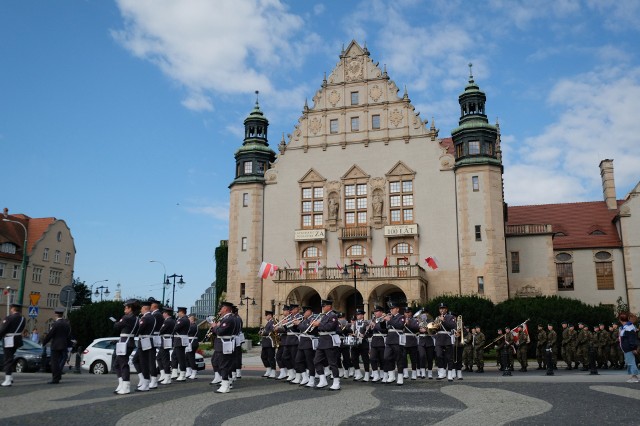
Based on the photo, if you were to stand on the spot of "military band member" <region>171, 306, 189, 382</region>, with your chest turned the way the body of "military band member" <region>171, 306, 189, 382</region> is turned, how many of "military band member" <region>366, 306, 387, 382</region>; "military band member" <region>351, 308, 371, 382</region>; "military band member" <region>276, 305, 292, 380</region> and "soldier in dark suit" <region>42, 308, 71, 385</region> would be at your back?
3

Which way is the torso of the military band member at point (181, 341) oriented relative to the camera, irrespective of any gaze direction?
to the viewer's left

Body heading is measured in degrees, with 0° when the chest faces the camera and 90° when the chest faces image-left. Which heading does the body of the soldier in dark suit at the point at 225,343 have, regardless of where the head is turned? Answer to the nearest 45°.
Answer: approximately 90°

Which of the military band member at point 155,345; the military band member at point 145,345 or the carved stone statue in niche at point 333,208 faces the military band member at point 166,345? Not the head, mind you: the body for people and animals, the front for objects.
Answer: the carved stone statue in niche

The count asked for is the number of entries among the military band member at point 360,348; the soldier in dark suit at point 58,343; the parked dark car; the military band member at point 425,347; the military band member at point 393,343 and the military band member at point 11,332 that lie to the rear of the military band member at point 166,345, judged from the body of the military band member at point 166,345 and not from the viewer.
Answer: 3

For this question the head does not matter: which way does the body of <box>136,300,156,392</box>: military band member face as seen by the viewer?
to the viewer's left

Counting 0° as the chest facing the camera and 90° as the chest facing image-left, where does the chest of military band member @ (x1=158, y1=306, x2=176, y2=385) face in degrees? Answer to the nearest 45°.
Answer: approximately 90°

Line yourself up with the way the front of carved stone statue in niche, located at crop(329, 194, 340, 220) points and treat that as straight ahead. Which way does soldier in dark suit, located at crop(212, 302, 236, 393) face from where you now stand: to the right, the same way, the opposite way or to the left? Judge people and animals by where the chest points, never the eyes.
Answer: to the right

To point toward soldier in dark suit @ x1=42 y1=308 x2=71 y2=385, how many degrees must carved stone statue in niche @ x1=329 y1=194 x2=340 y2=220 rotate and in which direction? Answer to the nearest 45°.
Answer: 0° — it already faces them
